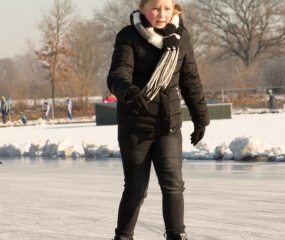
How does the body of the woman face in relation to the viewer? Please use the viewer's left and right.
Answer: facing the viewer and to the right of the viewer
